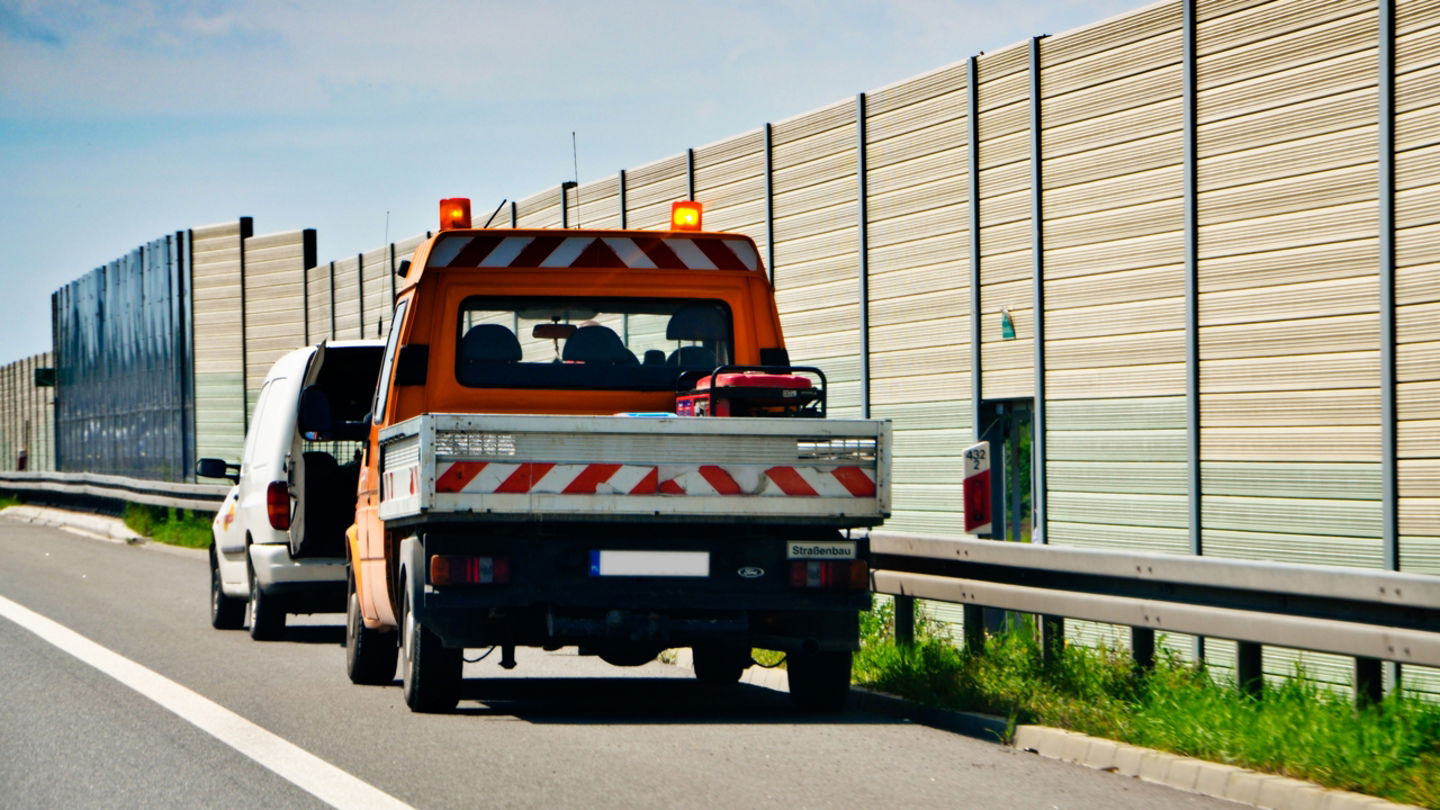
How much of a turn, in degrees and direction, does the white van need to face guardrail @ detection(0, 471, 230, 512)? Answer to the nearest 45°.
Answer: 0° — it already faces it

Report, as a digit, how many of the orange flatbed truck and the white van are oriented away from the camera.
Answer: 2

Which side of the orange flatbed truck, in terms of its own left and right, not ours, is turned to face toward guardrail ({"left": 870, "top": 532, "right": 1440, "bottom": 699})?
right

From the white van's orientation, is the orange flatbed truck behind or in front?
behind

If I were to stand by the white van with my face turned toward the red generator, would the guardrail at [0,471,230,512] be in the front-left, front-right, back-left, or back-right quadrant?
back-left

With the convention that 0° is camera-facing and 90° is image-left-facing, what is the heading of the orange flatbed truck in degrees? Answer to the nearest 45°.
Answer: approximately 180°

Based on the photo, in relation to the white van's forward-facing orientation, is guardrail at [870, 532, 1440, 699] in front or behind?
behind

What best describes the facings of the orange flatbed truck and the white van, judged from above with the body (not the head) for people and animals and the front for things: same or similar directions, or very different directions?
same or similar directions

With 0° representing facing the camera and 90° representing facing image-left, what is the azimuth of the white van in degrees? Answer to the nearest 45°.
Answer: approximately 180°

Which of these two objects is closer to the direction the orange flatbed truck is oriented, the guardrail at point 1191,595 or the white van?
the white van
